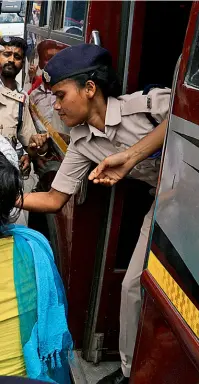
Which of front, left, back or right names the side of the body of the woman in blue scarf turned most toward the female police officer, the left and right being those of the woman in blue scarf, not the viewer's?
front

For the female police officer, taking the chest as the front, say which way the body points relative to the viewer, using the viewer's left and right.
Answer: facing the viewer and to the left of the viewer

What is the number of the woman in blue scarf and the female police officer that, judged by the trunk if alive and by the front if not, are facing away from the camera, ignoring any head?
1

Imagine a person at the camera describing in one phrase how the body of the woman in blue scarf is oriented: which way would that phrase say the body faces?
away from the camera

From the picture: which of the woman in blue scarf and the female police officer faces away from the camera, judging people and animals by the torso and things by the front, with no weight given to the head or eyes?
the woman in blue scarf

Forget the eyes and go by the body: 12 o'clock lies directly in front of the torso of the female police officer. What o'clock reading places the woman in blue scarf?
The woman in blue scarf is roughly at 11 o'clock from the female police officer.

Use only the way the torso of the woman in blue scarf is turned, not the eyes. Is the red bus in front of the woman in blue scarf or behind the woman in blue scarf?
in front
